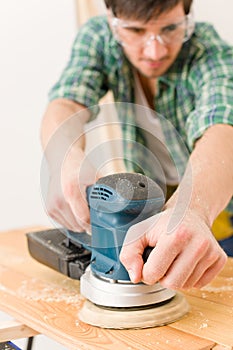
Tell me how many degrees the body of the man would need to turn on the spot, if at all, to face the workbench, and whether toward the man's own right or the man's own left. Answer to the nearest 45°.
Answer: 0° — they already face it

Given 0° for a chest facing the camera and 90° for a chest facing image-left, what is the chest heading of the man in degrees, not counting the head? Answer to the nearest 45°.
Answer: approximately 0°

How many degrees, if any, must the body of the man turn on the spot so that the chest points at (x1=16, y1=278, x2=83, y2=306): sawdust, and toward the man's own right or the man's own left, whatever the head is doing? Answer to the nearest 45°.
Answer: approximately 45° to the man's own right
